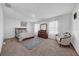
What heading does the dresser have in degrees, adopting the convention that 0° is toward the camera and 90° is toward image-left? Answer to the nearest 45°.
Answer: approximately 45°

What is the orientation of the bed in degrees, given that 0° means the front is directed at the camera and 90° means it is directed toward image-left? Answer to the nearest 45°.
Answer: approximately 315°

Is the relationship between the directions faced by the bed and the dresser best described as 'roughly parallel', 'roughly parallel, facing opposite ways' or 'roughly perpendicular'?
roughly perpendicular
